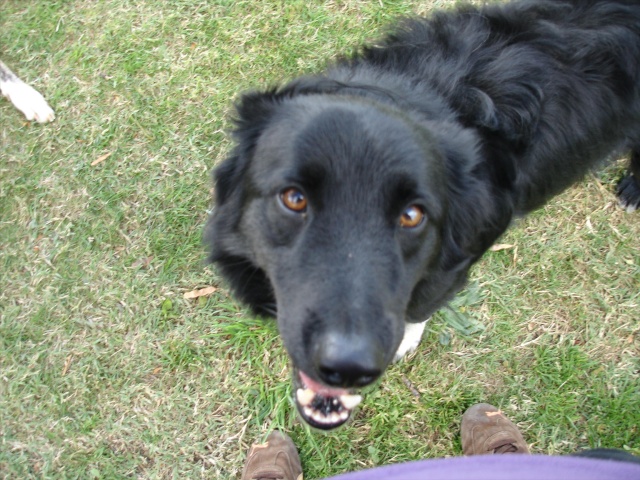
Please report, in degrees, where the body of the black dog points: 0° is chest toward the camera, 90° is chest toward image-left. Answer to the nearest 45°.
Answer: approximately 45°
